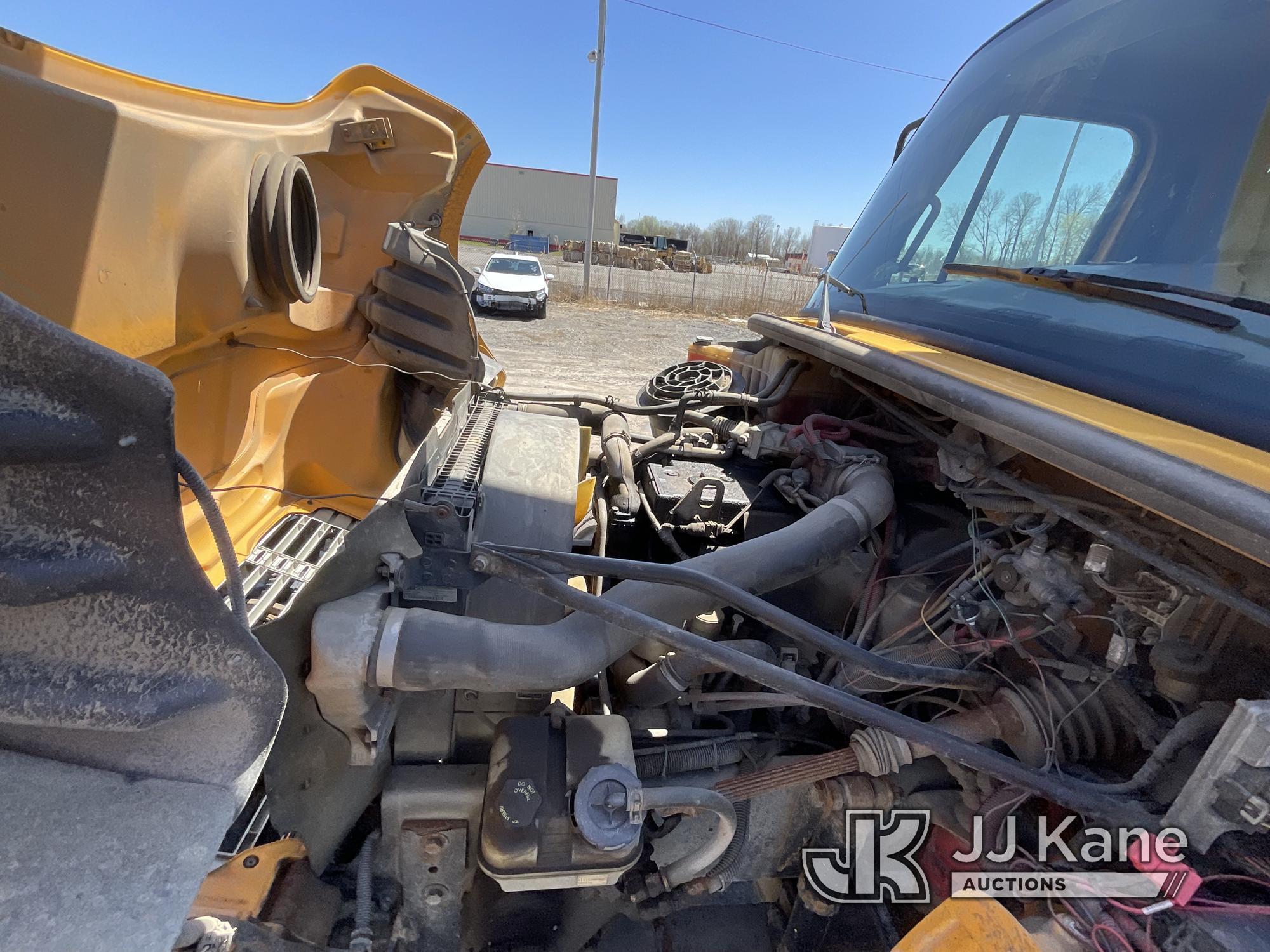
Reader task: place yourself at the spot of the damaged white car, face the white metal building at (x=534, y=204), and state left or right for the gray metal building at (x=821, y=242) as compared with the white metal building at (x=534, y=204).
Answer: right

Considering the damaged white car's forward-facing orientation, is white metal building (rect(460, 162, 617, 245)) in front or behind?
behind

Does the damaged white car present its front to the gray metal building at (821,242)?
no

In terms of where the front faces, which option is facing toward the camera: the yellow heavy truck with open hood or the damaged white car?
the damaged white car

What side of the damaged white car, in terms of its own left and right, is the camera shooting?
front

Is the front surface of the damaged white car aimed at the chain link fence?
no

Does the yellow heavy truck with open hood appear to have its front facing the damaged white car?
no
